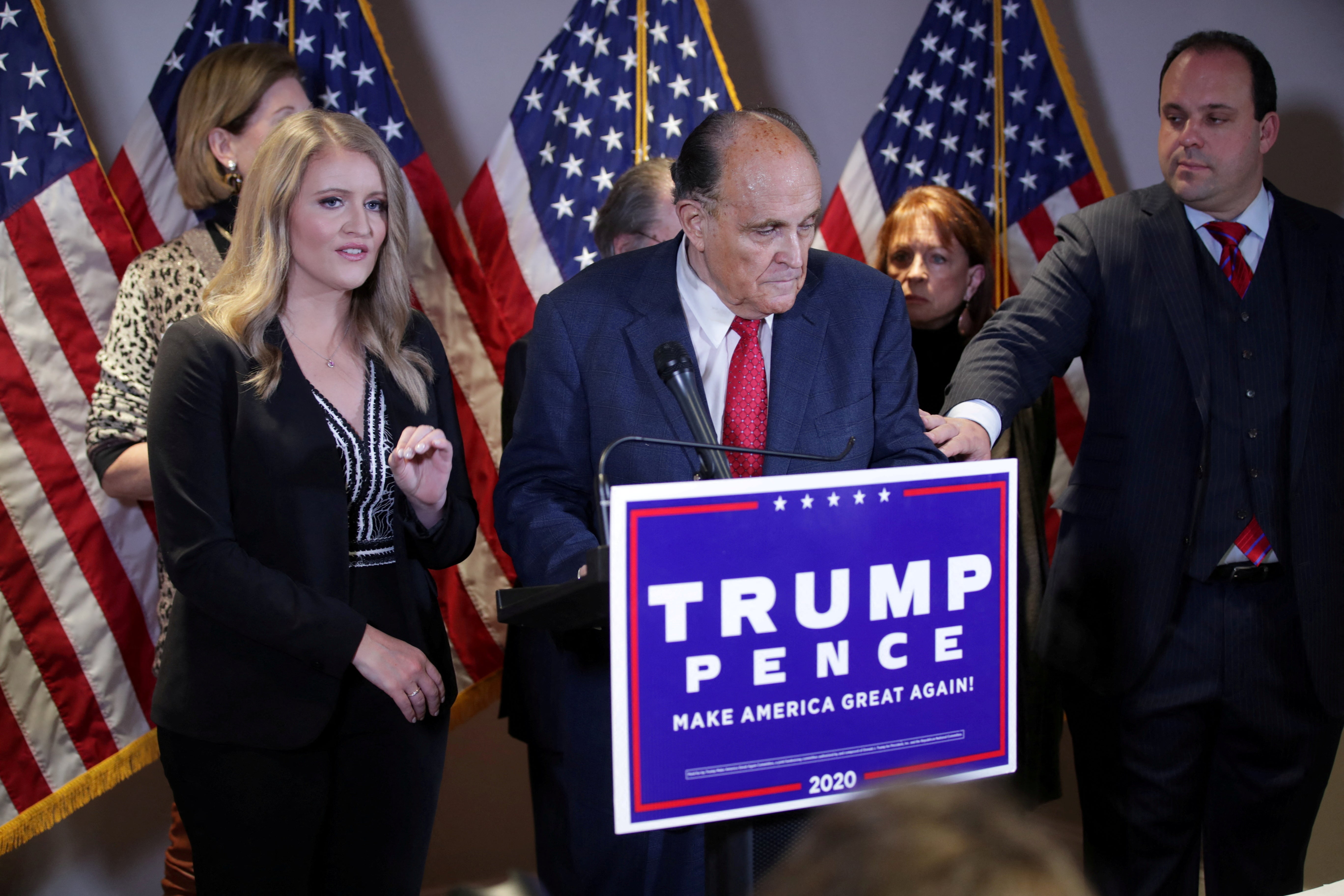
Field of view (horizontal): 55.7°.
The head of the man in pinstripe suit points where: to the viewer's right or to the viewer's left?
to the viewer's left

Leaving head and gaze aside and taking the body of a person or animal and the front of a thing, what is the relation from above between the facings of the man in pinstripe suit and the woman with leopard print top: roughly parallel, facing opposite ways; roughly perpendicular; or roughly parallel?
roughly perpendicular

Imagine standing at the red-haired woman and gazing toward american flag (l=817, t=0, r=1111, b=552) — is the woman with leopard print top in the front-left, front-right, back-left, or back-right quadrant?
back-left

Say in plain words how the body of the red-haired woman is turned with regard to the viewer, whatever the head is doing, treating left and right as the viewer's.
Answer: facing the viewer and to the left of the viewer

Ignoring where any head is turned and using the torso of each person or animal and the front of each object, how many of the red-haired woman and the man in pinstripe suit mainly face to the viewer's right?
0

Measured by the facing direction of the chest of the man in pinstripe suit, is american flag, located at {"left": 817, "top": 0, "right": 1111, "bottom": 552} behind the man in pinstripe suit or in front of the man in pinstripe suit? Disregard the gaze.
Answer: behind

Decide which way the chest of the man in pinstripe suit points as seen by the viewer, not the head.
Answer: toward the camera

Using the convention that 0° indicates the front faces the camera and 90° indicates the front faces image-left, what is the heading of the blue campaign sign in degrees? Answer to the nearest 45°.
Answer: approximately 315°
